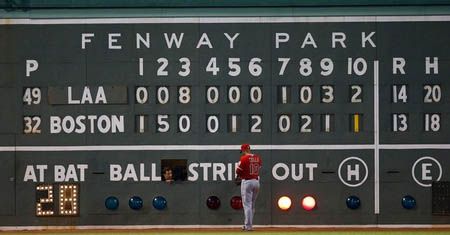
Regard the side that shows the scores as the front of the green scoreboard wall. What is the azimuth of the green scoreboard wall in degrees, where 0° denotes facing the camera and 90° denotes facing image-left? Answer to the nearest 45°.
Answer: approximately 0°

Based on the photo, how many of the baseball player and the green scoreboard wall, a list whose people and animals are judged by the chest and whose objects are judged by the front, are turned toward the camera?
1

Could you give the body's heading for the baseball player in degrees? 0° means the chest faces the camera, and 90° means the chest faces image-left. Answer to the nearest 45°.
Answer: approximately 135°
